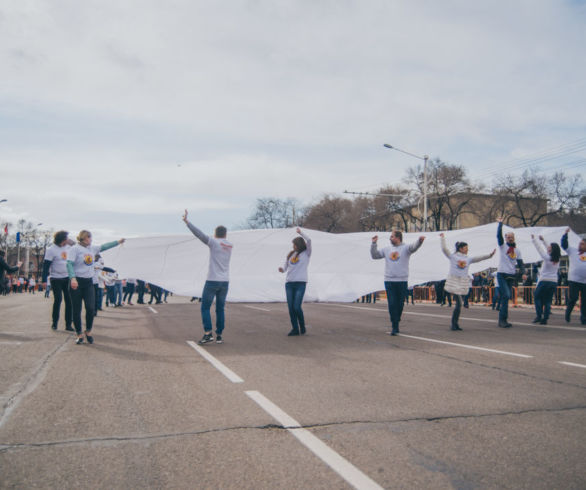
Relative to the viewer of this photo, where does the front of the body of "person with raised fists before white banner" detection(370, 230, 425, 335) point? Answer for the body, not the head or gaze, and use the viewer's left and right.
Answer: facing the viewer

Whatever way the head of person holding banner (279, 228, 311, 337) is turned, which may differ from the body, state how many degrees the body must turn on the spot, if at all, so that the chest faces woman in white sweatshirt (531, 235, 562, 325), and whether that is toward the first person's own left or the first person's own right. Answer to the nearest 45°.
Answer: approximately 135° to the first person's own left

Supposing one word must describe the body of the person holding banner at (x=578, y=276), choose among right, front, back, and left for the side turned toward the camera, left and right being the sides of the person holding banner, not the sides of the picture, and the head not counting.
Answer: front

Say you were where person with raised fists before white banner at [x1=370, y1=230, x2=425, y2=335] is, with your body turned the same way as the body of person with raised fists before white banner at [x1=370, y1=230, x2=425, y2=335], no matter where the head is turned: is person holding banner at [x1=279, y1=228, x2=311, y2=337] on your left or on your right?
on your right

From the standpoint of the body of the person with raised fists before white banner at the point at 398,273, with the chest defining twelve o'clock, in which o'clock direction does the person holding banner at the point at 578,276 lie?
the person holding banner at the point at 578,276 is roughly at 8 o'clock from the person with raised fists before white banner at the point at 398,273.

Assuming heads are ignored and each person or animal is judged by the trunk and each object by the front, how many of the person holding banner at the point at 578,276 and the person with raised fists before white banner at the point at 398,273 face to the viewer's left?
0

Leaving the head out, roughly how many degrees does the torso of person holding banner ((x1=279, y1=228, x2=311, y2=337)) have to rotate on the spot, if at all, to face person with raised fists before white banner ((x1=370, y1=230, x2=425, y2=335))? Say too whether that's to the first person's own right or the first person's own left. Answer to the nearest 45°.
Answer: approximately 135° to the first person's own left
